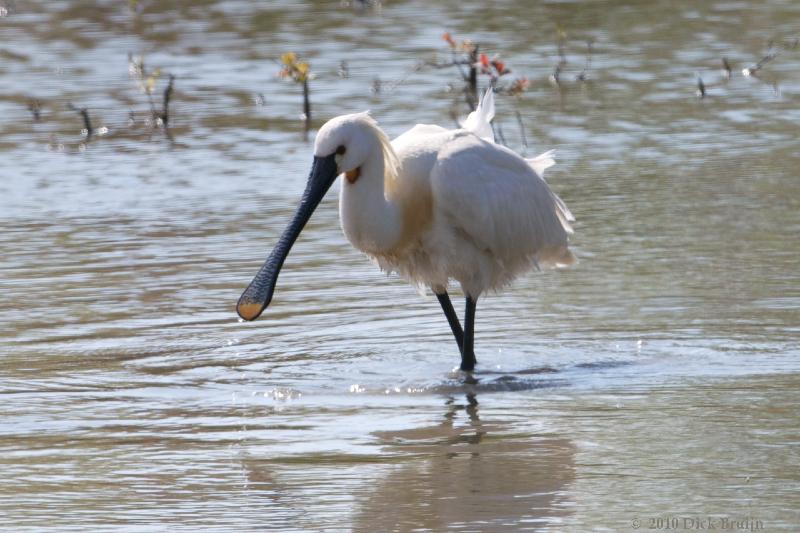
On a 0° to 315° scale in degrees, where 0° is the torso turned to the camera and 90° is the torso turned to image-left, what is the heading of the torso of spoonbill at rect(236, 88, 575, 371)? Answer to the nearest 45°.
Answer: approximately 45°

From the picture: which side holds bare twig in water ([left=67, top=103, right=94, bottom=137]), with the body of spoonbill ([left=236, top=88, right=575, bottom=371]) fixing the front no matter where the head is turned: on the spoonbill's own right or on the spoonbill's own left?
on the spoonbill's own right

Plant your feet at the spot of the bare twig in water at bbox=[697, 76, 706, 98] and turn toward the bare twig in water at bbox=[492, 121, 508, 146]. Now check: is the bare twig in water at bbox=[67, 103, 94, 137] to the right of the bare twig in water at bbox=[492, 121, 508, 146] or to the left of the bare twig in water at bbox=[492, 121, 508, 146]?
right

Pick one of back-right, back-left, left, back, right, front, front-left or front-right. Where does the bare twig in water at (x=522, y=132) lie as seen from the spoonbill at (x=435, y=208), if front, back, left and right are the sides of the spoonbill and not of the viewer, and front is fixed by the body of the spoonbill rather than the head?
back-right

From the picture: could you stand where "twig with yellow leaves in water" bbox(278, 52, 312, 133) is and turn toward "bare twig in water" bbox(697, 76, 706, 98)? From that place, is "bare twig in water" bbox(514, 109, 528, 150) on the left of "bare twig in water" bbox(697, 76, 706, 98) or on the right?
right

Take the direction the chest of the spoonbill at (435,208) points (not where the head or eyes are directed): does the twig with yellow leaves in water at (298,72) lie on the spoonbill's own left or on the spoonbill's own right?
on the spoonbill's own right

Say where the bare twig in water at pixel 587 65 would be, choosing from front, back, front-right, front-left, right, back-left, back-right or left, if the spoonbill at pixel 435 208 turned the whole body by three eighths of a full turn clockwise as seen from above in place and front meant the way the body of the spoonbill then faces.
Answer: front
